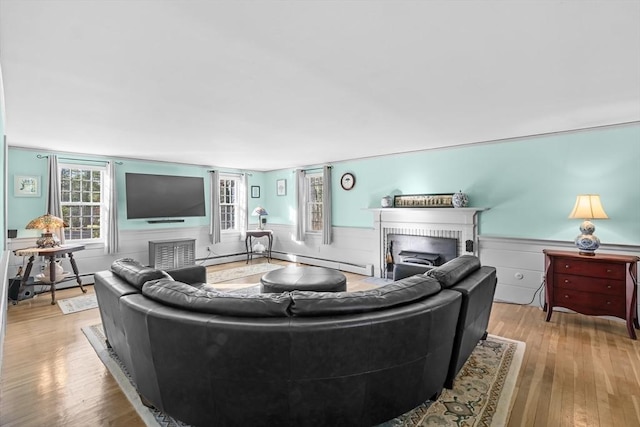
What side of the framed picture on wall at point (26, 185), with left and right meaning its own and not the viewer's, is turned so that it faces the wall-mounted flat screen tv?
left

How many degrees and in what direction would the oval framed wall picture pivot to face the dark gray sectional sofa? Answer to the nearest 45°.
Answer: approximately 45° to its left

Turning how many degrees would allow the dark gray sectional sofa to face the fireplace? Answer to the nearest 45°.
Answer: approximately 45° to its right

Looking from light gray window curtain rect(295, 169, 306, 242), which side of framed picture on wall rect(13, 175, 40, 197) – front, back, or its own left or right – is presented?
left

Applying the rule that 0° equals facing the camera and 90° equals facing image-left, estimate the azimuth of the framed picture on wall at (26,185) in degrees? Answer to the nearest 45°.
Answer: approximately 0°

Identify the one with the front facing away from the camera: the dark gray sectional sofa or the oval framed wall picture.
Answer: the dark gray sectional sofa

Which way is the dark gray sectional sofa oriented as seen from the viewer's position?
away from the camera

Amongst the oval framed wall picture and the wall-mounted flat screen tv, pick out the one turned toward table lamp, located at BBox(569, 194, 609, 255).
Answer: the wall-mounted flat screen tv

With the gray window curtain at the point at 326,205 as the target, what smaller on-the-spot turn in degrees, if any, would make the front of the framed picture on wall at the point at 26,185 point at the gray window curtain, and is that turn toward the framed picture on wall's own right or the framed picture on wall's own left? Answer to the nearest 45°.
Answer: approximately 45° to the framed picture on wall's own left
